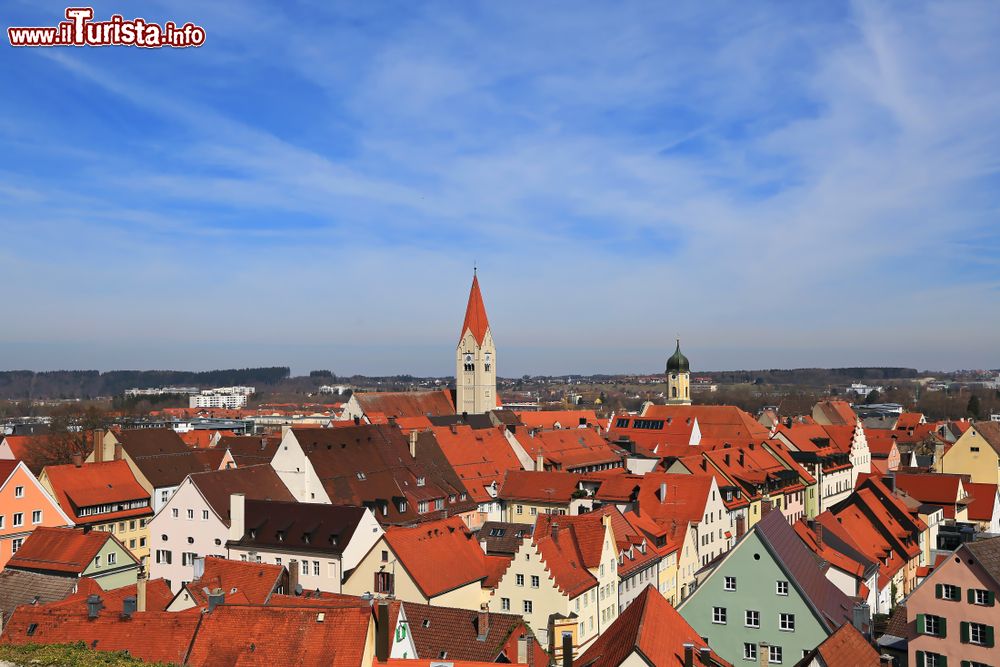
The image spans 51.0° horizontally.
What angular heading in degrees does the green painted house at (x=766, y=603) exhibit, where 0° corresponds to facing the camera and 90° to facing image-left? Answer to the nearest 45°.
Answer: approximately 45°

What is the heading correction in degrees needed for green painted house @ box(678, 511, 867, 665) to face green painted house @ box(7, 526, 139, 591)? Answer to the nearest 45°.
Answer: approximately 45° to its right
